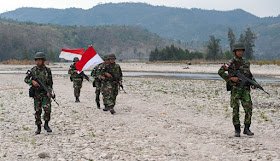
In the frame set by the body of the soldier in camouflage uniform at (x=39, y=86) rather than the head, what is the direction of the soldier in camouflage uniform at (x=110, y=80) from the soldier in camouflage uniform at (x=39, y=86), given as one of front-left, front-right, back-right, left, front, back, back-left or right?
back-left

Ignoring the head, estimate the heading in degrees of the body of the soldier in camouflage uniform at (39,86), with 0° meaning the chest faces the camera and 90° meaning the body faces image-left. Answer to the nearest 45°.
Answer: approximately 0°

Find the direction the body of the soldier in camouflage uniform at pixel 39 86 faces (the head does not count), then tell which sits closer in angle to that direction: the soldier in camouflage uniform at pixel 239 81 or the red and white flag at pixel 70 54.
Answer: the soldier in camouflage uniform

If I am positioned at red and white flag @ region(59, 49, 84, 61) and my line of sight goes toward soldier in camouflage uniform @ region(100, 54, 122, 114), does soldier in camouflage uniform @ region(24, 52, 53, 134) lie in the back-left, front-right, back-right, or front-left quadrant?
front-right

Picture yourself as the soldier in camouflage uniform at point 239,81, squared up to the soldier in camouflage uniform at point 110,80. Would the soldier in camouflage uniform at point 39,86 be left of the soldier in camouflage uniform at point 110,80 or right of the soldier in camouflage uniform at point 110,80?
left

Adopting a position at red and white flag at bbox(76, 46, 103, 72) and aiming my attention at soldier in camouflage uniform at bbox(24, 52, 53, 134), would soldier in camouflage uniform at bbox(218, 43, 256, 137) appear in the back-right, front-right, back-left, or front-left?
front-left

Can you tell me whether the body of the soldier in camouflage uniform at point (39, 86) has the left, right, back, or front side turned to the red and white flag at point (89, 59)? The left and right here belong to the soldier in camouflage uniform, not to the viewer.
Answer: back

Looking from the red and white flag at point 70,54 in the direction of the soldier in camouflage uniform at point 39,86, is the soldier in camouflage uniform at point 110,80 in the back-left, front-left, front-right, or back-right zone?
front-left

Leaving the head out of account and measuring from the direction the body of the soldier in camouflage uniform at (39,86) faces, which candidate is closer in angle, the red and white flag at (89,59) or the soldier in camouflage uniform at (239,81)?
the soldier in camouflage uniform

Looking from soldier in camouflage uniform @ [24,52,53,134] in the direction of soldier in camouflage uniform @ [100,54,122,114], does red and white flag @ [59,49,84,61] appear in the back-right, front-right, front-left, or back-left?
front-left

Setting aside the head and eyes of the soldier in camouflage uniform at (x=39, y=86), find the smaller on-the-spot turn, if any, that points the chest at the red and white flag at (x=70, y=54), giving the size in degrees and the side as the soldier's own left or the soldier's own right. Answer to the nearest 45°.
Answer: approximately 180°

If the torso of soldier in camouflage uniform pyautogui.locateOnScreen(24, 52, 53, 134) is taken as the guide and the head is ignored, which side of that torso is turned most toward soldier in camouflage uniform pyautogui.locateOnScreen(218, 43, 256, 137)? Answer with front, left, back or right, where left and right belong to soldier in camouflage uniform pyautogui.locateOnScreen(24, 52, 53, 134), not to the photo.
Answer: left
